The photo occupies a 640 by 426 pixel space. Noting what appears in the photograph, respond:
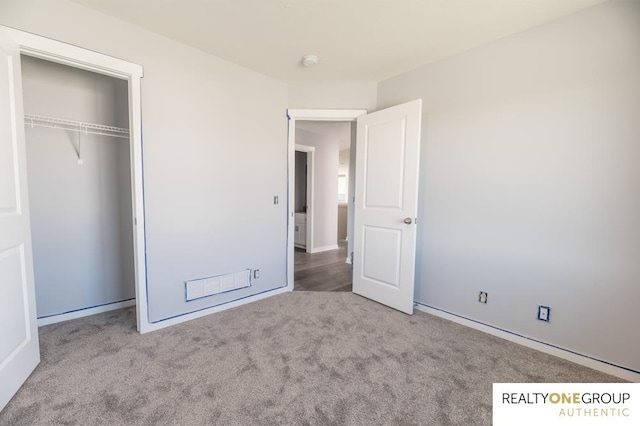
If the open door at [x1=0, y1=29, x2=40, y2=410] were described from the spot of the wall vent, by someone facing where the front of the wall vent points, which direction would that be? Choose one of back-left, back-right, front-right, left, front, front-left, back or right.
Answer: right
